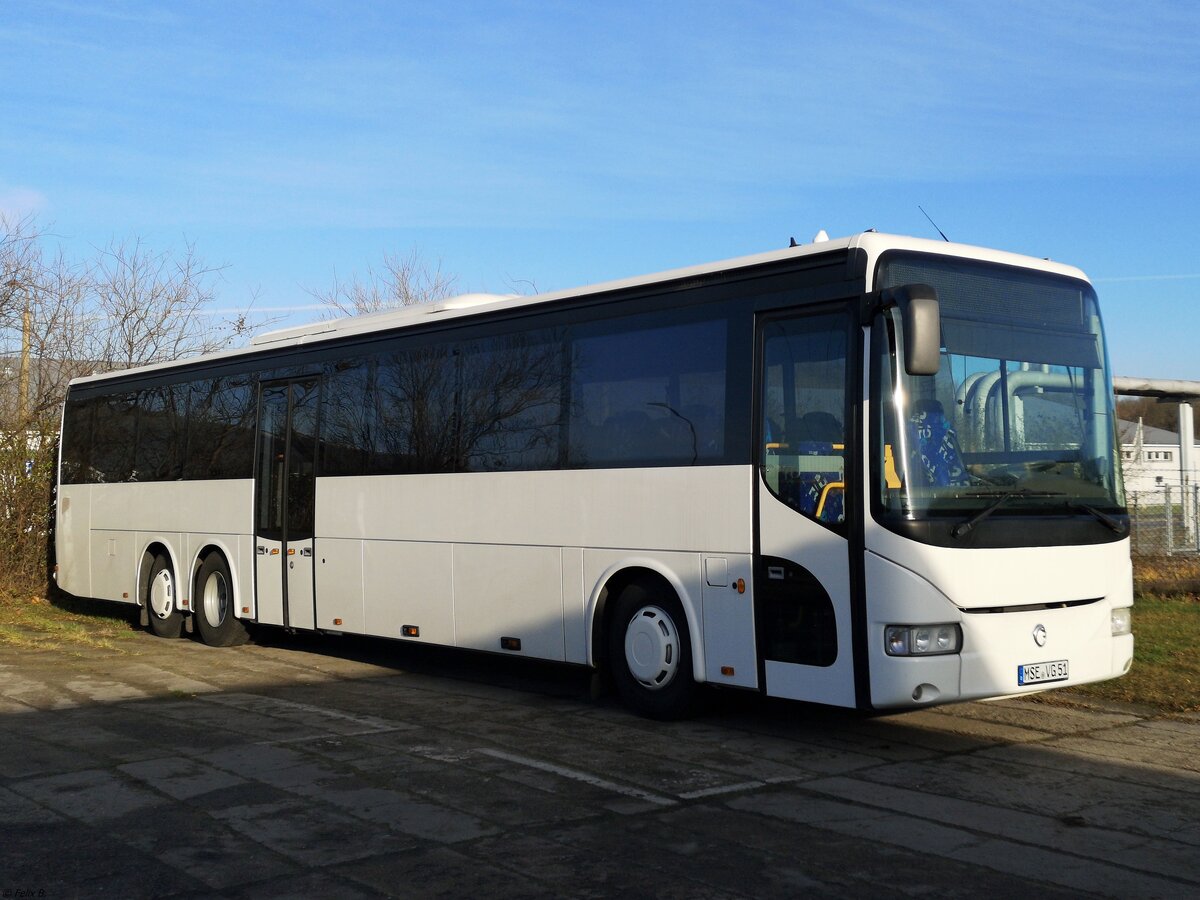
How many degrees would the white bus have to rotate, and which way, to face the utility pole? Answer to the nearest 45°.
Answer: approximately 180°

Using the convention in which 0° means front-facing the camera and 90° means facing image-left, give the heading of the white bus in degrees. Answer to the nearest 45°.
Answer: approximately 315°

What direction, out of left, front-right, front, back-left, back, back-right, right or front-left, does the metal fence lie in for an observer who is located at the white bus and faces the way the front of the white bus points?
left

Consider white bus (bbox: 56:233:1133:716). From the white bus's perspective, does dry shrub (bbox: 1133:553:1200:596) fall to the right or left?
on its left
